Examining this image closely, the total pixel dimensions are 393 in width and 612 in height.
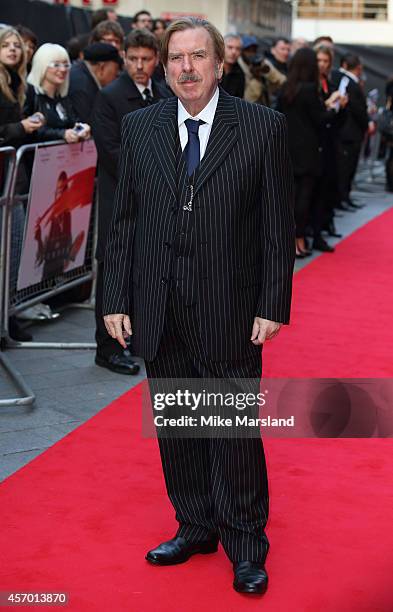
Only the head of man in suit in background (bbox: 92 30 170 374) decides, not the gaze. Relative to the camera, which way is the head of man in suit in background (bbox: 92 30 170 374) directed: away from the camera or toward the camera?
toward the camera

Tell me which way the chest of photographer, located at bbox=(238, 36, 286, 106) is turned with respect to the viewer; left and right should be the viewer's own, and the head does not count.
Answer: facing the viewer

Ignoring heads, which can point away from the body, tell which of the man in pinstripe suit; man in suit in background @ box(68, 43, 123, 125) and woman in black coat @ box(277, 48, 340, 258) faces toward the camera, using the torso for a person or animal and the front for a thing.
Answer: the man in pinstripe suit

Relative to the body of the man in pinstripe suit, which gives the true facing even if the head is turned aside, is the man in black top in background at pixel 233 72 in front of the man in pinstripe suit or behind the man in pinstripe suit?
behind

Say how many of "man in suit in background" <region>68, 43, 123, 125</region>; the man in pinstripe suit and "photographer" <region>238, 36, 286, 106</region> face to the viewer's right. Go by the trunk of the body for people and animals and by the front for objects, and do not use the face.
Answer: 1

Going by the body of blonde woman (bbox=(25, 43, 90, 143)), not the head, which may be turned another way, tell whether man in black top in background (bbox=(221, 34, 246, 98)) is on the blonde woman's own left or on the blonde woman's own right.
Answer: on the blonde woman's own left

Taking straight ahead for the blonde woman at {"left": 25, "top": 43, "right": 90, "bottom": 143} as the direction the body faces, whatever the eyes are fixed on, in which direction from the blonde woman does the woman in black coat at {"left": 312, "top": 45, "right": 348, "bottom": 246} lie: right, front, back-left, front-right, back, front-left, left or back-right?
left

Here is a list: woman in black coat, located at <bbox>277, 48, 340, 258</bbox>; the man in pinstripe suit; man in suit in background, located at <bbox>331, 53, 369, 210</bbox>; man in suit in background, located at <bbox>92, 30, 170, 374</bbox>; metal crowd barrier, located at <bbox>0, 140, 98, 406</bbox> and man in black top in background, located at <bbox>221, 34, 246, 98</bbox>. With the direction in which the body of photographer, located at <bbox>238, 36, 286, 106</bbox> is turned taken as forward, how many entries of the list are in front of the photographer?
5

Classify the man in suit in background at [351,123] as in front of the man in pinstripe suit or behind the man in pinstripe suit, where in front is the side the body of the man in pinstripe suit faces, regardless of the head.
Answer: behind
